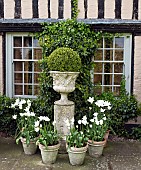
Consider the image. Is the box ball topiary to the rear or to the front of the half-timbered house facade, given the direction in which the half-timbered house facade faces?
to the front

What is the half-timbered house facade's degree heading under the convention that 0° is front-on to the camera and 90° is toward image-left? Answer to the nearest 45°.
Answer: approximately 0°
